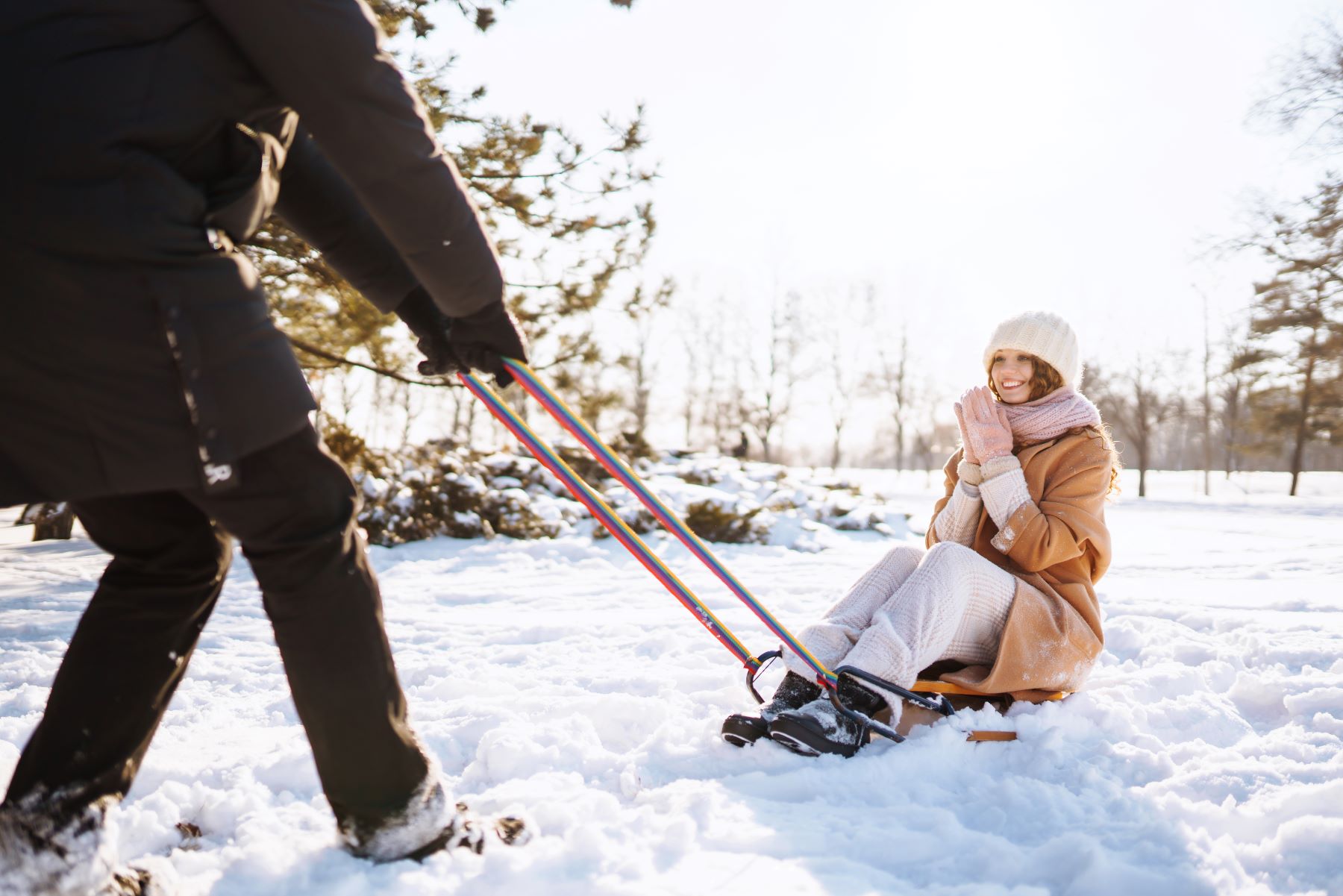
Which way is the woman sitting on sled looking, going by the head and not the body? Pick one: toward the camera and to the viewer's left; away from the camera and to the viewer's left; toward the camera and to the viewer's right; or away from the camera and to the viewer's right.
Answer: toward the camera and to the viewer's left

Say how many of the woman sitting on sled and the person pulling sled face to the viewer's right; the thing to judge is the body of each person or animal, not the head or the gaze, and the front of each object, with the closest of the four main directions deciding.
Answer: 1

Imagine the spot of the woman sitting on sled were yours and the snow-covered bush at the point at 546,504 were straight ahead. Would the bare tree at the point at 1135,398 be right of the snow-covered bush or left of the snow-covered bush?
right

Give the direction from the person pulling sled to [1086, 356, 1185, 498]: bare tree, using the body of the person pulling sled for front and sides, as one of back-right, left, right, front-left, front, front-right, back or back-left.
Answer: front-left

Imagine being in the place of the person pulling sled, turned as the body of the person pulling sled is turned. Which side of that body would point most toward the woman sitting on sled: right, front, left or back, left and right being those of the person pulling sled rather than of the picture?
front

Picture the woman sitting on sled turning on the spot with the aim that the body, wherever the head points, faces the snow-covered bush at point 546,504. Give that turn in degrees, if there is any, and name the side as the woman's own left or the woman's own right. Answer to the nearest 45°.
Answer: approximately 90° to the woman's own right

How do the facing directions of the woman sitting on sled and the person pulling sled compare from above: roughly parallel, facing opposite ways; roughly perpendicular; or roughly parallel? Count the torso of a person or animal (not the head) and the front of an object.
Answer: roughly parallel, facing opposite ways

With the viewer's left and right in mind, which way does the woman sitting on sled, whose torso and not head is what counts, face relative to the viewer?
facing the viewer and to the left of the viewer

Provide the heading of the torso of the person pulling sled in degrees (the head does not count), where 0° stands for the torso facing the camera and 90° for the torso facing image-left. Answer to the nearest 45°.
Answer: approximately 270°

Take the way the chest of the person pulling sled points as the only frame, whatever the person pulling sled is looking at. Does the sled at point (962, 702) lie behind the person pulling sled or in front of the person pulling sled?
in front
